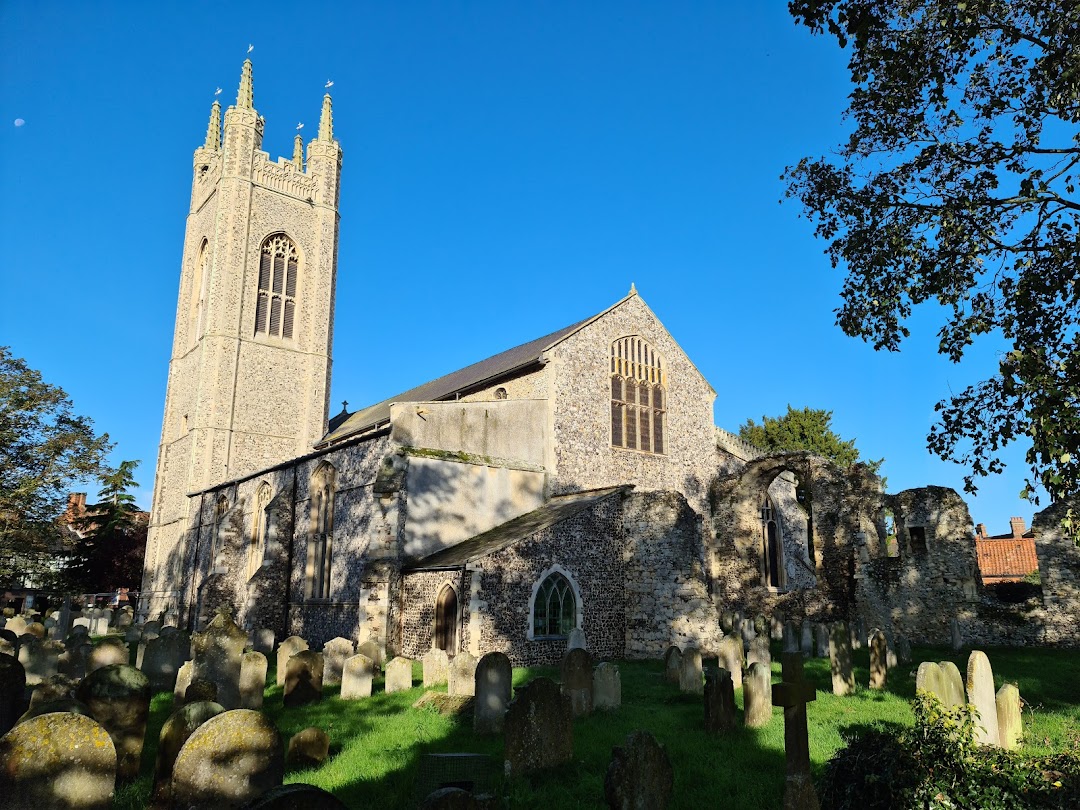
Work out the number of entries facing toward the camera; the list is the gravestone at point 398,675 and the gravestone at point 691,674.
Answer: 2

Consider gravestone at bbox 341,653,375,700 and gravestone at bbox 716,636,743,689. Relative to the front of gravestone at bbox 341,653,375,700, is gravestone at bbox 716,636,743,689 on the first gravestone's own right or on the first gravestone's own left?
on the first gravestone's own left

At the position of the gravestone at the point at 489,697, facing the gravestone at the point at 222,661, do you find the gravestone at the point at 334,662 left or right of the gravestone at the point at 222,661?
right

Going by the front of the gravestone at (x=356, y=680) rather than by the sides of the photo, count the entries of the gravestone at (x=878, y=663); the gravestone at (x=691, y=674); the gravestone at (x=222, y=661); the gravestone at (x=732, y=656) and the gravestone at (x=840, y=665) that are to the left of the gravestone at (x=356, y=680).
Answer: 4

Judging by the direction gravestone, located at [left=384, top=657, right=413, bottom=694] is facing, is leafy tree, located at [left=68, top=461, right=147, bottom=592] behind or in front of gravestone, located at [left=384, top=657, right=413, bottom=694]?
behind

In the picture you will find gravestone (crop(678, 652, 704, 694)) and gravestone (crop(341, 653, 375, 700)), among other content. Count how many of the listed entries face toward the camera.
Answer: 2

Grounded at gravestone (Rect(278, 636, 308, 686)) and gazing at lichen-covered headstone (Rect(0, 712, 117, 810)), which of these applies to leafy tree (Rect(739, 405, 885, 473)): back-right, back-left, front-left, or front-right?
back-left

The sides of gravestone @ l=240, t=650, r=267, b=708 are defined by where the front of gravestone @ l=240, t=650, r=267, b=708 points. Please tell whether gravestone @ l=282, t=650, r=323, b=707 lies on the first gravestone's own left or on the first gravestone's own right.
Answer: on the first gravestone's own left

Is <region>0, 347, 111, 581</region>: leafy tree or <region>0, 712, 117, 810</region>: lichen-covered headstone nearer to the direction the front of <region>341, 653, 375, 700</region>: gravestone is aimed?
the lichen-covered headstone

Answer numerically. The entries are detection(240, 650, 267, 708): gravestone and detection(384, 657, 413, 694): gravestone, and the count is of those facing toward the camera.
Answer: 2
